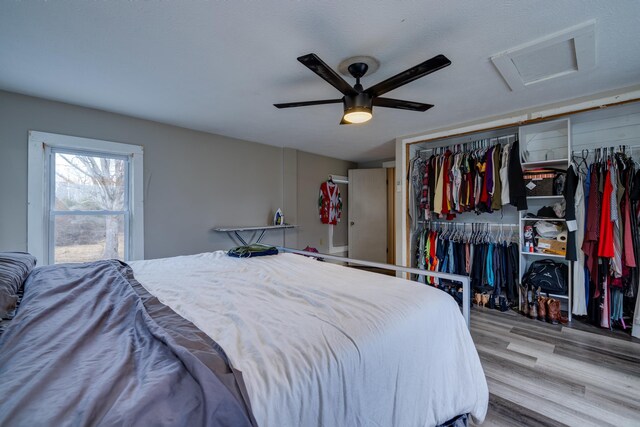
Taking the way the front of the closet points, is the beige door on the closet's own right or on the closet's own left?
on the closet's own right

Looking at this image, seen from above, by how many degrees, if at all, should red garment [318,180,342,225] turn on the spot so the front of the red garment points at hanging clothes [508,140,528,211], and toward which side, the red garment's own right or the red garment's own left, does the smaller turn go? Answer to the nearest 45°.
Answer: approximately 45° to the red garment's own left

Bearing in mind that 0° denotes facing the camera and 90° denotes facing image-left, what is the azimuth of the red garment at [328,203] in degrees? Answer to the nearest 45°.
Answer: approximately 0°

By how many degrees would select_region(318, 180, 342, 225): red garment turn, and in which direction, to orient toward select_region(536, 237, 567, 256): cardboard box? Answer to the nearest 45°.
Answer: approximately 45° to its left
